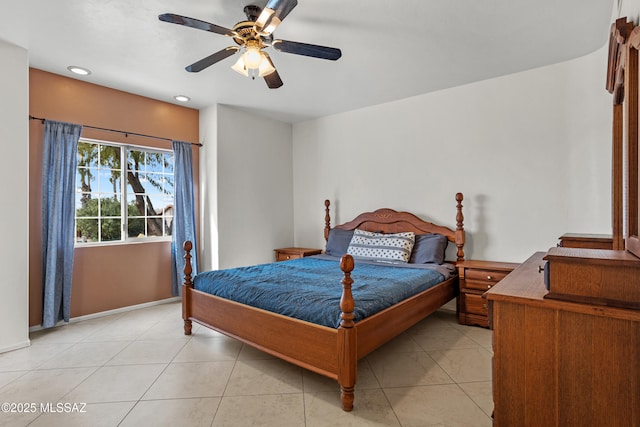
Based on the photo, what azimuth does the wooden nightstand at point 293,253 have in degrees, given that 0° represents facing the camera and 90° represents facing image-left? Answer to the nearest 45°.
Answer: approximately 45°

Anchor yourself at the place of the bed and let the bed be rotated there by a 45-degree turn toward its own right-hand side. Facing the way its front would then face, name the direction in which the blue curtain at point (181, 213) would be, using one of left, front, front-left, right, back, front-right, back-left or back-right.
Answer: front-right

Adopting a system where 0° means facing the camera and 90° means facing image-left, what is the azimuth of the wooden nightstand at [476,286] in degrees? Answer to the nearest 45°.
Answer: approximately 0°

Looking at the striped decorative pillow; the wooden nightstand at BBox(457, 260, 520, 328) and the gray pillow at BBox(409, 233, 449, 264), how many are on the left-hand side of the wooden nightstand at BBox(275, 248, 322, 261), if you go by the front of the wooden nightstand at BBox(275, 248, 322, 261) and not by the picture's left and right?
3

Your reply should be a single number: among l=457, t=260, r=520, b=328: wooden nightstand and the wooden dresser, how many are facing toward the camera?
1

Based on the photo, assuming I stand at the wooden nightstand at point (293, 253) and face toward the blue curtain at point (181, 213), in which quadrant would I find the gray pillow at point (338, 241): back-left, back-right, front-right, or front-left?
back-left

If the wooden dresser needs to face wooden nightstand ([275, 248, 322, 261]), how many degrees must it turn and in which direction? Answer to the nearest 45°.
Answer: approximately 45° to its right

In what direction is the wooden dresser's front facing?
to the viewer's left

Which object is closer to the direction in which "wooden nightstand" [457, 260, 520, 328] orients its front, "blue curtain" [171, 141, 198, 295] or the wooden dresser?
the wooden dresser

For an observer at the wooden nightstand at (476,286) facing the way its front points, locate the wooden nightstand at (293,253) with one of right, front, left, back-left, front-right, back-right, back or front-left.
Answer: right

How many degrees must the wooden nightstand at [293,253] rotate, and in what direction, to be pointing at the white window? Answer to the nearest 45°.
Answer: approximately 45° to its right

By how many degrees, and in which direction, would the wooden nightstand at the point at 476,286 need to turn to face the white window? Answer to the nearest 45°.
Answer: approximately 90° to its right

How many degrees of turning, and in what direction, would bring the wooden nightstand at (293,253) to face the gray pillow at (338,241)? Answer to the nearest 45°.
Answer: approximately 90° to its left
